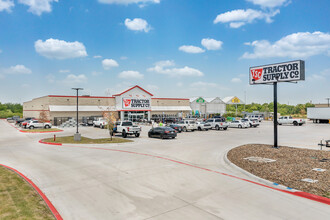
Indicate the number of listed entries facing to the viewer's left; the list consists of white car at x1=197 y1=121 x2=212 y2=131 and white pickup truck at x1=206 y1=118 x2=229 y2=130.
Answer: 0

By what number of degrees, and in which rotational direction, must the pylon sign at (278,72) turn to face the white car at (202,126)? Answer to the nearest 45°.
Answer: approximately 90° to its right

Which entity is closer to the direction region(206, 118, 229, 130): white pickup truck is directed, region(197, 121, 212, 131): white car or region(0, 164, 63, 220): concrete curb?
the white car

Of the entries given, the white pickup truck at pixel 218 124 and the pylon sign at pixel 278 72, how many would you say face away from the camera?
1

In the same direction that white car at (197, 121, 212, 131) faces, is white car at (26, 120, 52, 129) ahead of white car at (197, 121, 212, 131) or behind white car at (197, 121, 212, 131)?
behind

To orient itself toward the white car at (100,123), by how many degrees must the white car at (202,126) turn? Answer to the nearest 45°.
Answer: approximately 135° to its right

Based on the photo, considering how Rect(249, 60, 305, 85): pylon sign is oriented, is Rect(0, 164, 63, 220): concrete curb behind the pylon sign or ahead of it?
ahead
